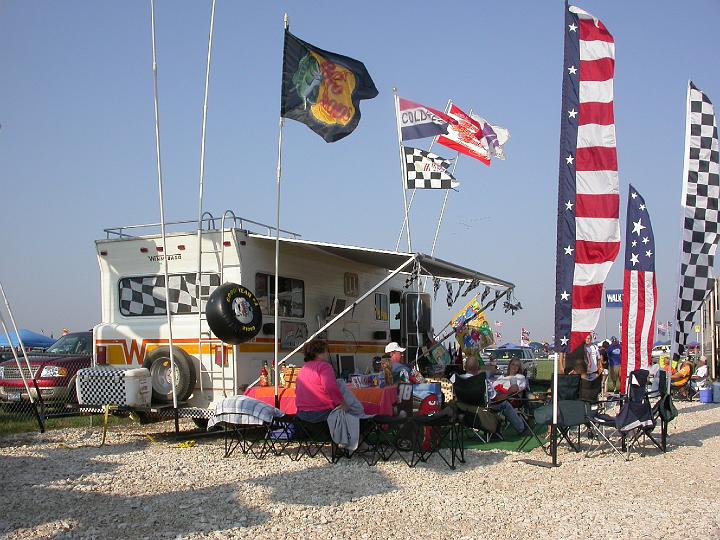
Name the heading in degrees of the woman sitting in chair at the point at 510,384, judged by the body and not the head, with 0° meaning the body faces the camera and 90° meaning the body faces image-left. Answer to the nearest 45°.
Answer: approximately 45°

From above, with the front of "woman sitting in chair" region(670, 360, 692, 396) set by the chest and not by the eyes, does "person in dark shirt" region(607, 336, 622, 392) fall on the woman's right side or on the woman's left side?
on the woman's right side

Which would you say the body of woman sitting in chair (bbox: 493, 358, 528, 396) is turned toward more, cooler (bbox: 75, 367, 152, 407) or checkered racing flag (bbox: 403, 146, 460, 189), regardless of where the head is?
the cooler

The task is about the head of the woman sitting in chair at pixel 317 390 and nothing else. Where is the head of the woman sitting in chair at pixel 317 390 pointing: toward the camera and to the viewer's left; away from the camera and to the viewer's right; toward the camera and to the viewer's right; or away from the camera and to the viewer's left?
away from the camera and to the viewer's right

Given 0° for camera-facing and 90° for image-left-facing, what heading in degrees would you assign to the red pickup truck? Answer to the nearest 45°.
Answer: approximately 45°

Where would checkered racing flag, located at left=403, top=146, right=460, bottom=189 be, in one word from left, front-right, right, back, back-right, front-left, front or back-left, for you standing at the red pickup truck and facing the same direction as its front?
back-left

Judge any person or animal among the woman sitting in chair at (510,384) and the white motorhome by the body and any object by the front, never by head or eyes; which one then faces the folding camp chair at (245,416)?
the woman sitting in chair

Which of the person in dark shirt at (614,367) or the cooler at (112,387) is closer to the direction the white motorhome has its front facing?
the person in dark shirt

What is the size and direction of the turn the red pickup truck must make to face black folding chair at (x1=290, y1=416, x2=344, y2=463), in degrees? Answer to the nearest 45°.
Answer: approximately 90° to its left

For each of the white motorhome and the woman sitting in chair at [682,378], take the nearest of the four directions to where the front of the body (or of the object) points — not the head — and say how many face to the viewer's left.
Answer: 1

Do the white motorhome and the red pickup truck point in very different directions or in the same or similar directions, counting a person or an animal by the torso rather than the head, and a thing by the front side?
very different directions

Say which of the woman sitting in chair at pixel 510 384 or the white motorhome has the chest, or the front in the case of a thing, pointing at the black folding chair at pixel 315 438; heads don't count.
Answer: the woman sitting in chair

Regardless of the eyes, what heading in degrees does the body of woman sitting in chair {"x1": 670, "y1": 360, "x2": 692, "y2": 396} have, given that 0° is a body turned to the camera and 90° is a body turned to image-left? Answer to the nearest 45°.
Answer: approximately 90°
